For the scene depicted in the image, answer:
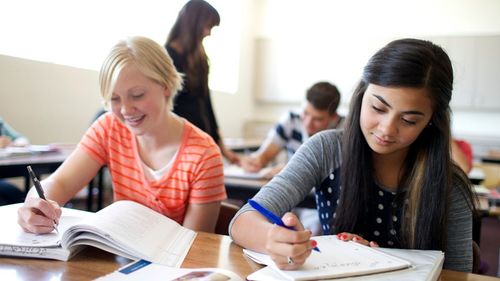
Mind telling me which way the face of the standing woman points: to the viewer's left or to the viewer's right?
to the viewer's right

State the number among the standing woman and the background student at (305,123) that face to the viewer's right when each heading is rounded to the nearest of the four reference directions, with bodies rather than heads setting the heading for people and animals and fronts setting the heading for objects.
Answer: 1

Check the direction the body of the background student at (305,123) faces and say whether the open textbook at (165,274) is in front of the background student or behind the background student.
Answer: in front

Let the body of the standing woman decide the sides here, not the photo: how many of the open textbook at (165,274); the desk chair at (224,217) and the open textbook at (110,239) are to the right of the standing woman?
3

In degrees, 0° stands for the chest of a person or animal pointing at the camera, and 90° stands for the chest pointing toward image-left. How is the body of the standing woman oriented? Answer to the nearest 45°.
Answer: approximately 270°

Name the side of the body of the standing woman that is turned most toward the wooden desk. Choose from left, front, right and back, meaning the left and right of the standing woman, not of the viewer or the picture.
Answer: right

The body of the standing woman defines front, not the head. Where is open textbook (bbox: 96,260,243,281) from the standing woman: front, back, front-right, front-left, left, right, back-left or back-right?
right

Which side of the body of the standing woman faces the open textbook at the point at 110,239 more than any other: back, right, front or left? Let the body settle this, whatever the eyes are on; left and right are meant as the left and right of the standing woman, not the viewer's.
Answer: right

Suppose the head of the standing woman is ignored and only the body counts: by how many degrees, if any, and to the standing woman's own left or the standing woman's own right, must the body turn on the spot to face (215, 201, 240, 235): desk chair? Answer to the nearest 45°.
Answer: approximately 90° to the standing woman's own right

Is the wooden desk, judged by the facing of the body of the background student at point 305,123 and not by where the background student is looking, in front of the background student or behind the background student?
in front
